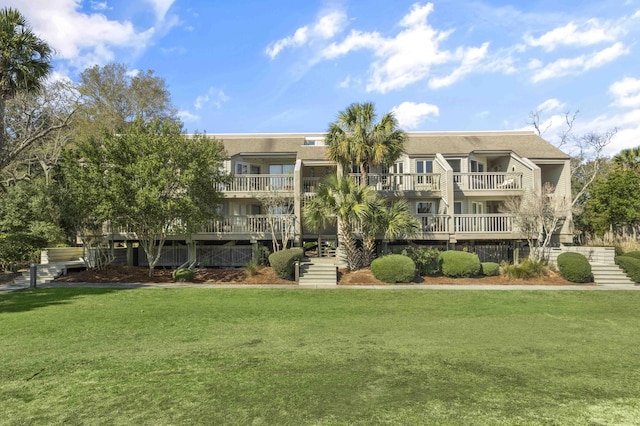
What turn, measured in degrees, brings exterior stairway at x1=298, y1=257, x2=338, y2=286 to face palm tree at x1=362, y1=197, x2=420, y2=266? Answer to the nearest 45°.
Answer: approximately 90° to its left

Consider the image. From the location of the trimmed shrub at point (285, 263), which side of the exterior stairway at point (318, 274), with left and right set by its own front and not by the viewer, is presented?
right

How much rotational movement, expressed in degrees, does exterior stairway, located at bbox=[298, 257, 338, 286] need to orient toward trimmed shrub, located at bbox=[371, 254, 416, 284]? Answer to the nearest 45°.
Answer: approximately 90° to its left

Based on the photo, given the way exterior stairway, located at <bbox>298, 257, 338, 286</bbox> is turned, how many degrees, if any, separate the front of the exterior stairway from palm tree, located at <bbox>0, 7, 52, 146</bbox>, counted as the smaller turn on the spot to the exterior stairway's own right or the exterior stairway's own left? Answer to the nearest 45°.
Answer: approximately 90° to the exterior stairway's own right

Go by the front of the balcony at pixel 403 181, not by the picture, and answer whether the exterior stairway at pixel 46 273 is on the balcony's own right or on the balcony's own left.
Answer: on the balcony's own right

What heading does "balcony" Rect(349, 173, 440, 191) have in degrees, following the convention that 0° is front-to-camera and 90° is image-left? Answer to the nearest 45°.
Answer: approximately 0°

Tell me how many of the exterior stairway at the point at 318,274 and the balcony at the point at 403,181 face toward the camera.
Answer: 2

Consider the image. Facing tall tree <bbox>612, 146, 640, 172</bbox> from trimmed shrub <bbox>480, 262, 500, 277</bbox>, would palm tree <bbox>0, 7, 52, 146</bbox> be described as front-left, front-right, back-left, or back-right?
back-left

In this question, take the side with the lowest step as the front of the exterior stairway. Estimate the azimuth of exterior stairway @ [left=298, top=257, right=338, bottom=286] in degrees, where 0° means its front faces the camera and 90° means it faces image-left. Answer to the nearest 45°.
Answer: approximately 0°

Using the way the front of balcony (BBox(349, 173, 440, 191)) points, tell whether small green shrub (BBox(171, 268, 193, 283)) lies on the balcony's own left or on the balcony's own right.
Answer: on the balcony's own right
